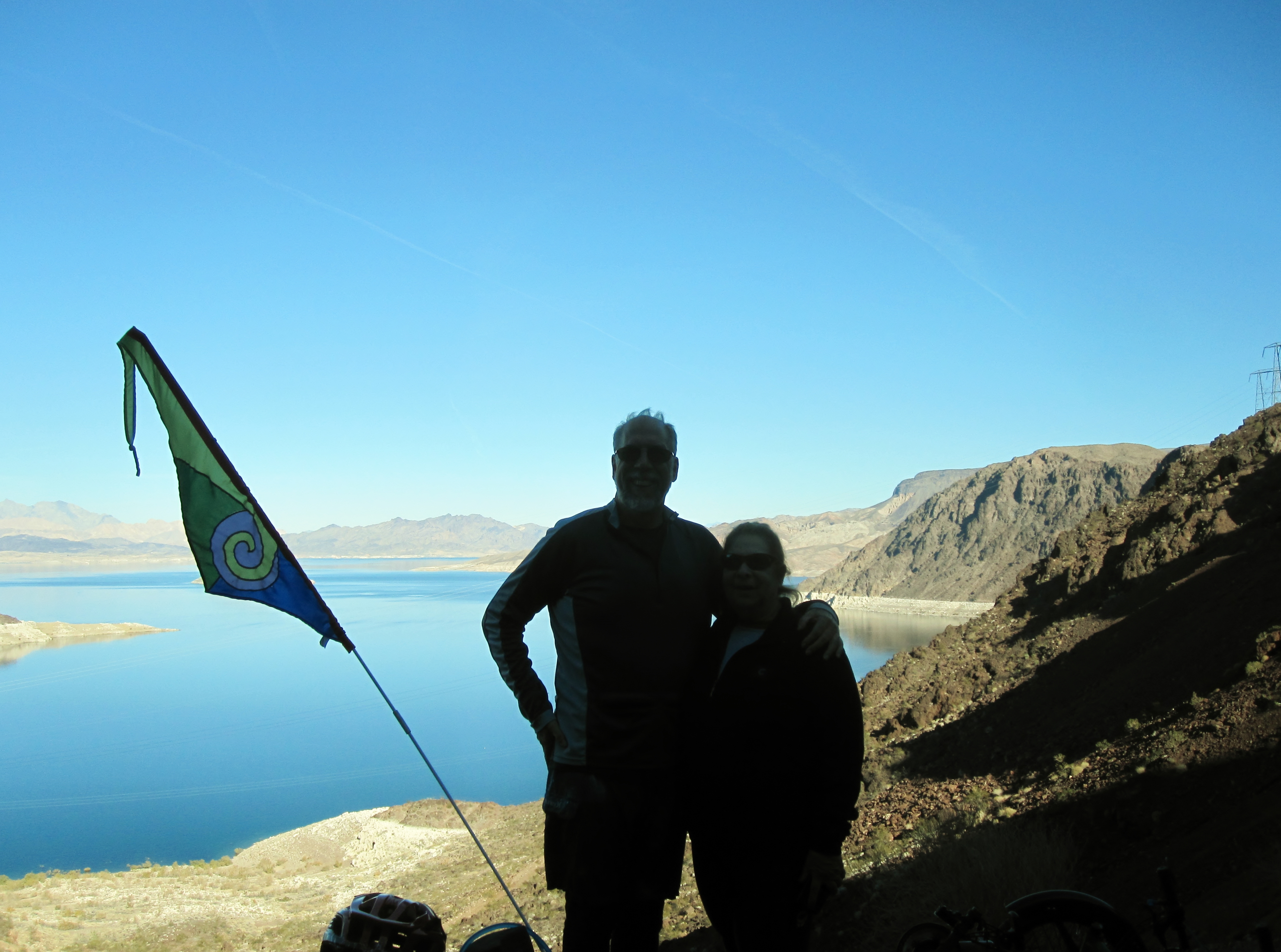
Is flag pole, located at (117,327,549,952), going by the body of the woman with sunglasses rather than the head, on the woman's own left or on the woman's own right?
on the woman's own right

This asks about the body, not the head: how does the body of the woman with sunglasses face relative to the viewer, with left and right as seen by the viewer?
facing the viewer and to the left of the viewer

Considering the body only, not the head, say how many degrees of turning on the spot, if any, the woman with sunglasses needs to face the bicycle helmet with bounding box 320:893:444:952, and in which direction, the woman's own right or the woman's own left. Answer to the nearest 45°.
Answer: approximately 45° to the woman's own right
